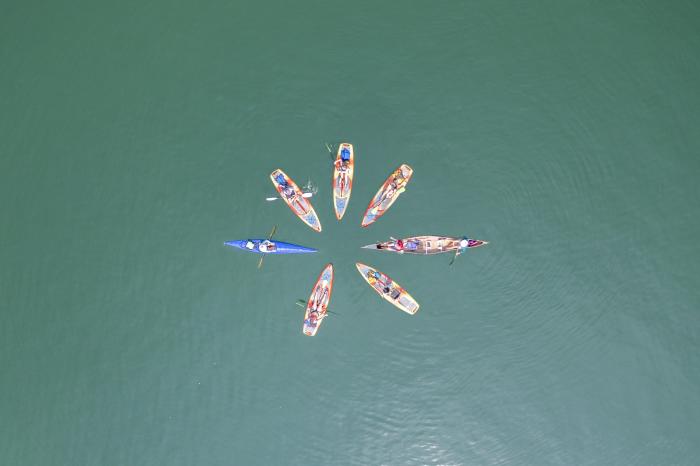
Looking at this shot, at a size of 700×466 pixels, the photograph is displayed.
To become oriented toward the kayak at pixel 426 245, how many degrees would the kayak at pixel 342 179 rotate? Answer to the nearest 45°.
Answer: approximately 90° to its left

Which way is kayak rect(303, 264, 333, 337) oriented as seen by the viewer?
away from the camera

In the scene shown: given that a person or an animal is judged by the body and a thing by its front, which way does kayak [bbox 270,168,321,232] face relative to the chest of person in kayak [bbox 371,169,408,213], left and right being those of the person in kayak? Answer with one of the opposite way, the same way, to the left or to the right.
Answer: to the left

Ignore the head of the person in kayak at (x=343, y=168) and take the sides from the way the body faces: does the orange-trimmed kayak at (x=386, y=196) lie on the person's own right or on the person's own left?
on the person's own left

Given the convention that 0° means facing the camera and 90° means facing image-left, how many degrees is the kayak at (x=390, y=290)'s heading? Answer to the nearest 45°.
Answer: approximately 135°

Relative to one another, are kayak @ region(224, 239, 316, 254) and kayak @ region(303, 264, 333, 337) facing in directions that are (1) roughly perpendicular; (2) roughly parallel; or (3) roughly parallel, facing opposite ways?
roughly perpendicular

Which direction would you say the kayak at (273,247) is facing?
to the viewer's right

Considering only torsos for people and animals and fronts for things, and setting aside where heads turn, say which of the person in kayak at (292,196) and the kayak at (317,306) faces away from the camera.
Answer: the kayak

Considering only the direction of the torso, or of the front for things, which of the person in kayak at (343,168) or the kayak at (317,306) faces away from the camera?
the kayak
